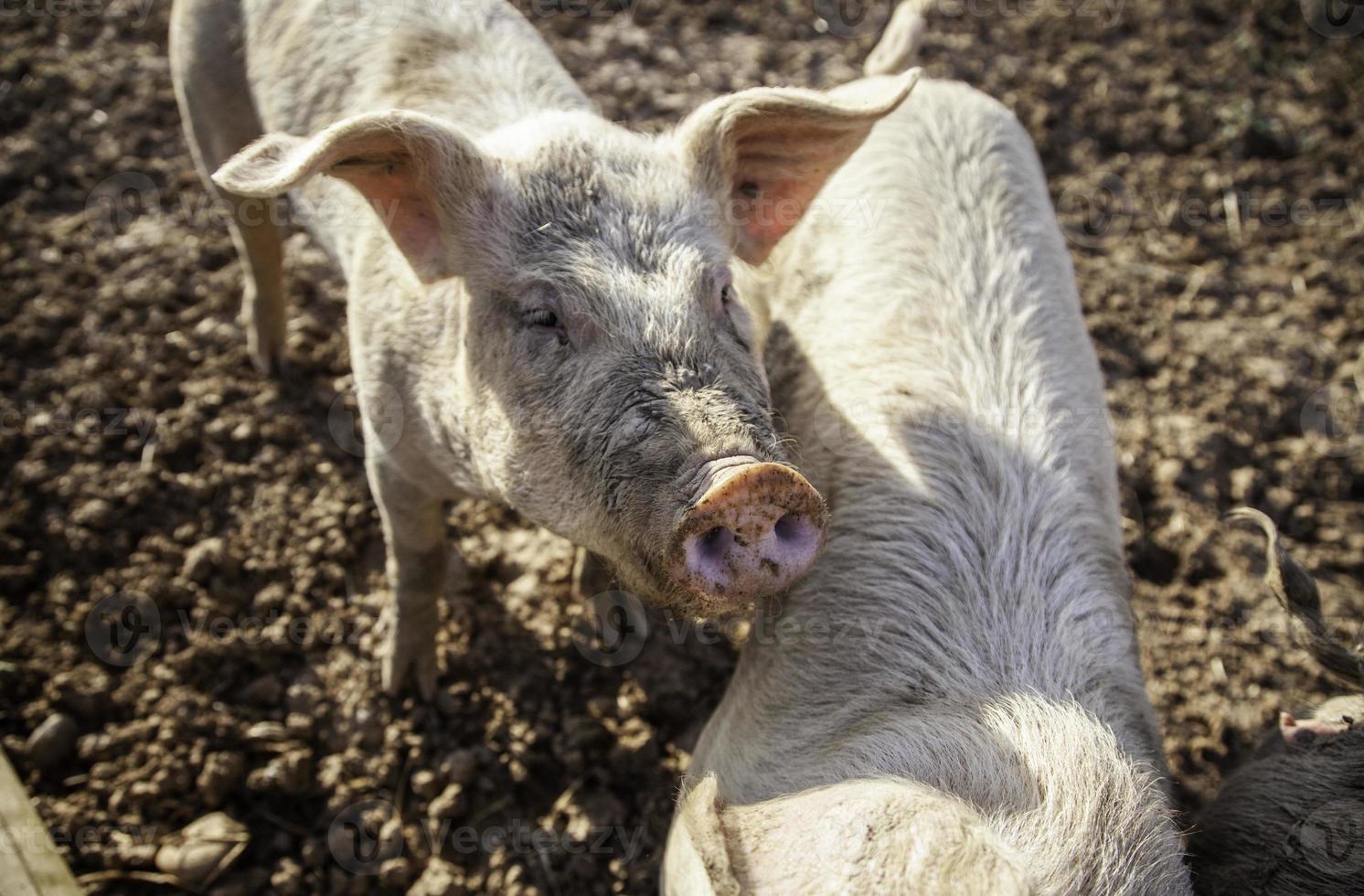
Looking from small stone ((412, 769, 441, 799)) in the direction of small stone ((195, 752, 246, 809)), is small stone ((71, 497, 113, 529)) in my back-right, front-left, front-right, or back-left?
front-right

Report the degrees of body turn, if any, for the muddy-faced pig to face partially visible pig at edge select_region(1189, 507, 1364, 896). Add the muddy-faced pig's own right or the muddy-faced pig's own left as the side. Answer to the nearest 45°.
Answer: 0° — it already faces it

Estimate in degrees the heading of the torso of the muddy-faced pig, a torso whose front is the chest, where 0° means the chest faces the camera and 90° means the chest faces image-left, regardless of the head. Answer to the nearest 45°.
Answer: approximately 315°

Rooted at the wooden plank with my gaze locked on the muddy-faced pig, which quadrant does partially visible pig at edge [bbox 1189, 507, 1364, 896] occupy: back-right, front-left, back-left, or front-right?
front-right

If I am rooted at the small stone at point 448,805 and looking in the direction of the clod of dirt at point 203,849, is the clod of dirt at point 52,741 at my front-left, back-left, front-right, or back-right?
front-right
